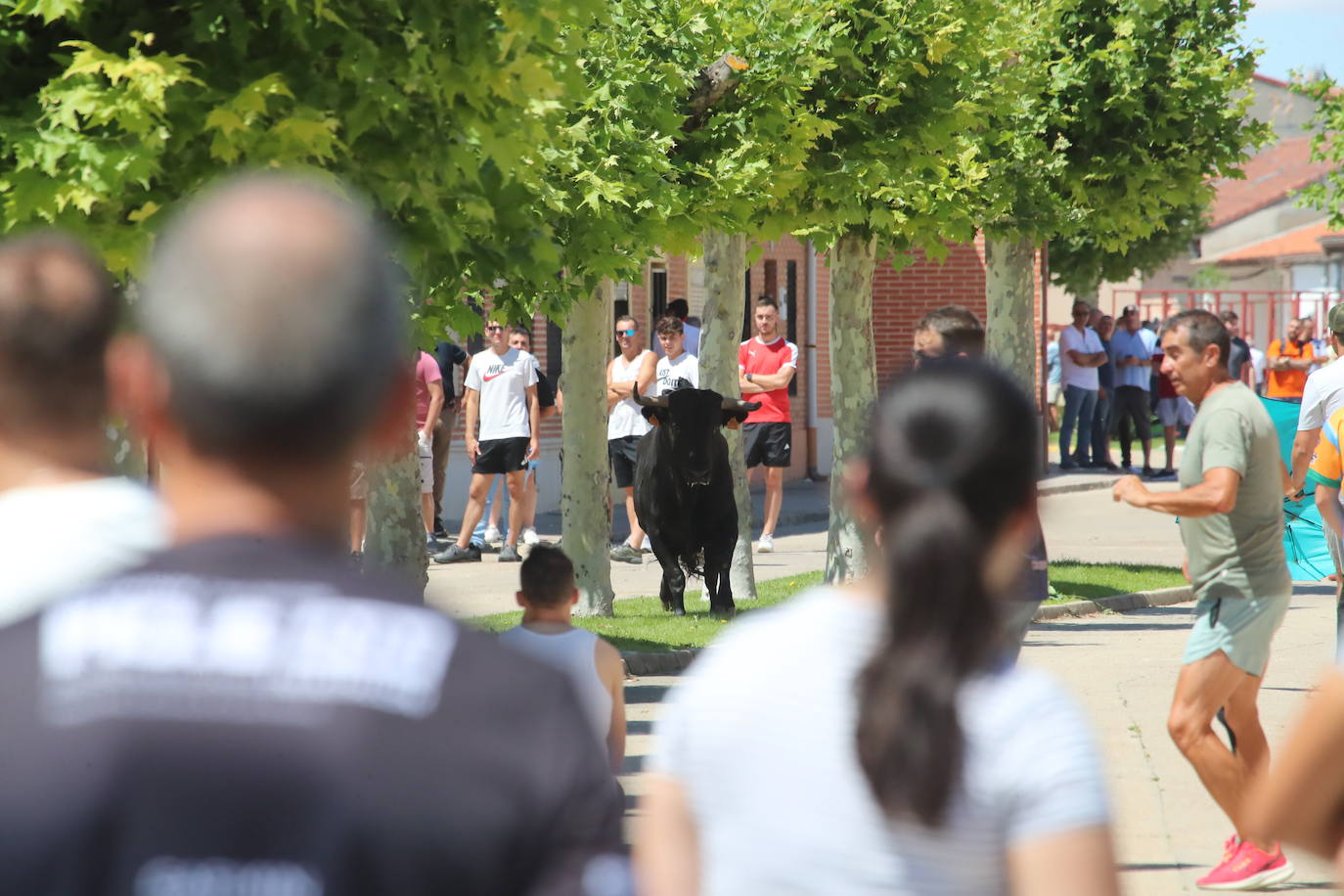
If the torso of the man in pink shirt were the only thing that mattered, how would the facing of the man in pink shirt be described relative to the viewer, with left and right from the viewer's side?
facing the viewer

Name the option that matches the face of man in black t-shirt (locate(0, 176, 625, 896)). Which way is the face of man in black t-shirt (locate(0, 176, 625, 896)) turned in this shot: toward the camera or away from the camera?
away from the camera

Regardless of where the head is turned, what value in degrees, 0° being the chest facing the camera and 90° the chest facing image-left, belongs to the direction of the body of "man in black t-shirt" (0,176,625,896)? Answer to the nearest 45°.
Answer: approximately 180°

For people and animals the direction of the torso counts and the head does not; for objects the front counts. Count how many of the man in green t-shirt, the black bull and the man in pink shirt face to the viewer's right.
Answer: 0

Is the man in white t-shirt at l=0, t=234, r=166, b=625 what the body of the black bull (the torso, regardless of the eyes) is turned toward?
yes

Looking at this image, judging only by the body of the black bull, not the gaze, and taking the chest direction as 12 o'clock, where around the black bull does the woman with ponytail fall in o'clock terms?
The woman with ponytail is roughly at 12 o'clock from the black bull.

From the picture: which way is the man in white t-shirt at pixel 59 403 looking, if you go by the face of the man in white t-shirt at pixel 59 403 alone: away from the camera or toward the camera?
away from the camera

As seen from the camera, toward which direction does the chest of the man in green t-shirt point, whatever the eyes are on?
to the viewer's left

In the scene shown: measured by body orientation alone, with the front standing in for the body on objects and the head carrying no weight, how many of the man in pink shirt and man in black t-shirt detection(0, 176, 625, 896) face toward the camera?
1

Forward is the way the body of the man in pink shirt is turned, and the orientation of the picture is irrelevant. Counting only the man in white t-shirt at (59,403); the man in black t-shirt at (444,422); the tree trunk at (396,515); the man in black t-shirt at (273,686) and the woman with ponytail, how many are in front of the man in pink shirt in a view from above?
4

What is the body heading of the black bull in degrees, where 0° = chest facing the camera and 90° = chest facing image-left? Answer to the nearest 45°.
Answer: approximately 0°

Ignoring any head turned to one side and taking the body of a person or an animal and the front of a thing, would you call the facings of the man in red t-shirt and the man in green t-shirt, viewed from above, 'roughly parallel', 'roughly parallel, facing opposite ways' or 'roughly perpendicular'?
roughly perpendicular

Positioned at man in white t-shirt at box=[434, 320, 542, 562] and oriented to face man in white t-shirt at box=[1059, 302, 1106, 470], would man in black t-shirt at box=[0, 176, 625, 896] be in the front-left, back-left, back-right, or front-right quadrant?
back-right

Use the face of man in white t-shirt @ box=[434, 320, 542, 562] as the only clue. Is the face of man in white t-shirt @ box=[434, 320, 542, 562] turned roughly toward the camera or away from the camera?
toward the camera

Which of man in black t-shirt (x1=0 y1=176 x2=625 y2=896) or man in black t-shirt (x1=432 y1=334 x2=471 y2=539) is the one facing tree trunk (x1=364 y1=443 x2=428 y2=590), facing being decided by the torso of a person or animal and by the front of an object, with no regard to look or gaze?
man in black t-shirt (x1=0 y1=176 x2=625 y2=896)

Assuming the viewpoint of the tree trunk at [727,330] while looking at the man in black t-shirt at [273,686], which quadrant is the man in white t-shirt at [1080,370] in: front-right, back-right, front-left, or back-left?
back-left

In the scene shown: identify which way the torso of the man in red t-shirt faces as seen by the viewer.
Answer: toward the camera

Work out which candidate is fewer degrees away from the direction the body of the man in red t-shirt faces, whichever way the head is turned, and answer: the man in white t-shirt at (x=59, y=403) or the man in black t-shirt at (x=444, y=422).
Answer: the man in white t-shirt

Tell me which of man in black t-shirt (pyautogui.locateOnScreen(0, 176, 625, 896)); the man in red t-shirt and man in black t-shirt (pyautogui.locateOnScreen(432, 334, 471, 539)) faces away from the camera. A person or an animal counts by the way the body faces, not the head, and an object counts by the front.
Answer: man in black t-shirt (pyautogui.locateOnScreen(0, 176, 625, 896))

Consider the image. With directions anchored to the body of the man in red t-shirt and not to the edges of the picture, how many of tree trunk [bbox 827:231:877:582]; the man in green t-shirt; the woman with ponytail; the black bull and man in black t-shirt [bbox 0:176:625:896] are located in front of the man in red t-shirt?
5

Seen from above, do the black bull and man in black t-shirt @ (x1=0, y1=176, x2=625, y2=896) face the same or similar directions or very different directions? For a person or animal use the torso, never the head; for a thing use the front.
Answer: very different directions
